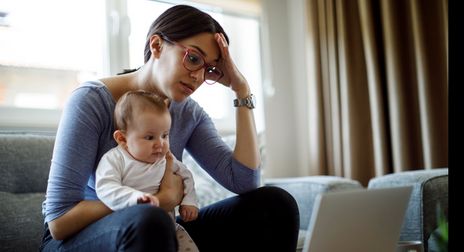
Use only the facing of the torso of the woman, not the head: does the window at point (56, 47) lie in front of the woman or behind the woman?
behind

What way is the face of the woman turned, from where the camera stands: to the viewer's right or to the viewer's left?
to the viewer's right

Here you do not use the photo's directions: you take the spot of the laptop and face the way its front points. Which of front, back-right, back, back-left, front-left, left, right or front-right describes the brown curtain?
front-right

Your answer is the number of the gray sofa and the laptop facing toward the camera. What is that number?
1

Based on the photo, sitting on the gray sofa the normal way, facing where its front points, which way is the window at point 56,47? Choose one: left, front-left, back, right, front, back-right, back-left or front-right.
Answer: back

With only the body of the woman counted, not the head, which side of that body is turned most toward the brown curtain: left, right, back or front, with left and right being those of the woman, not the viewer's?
left

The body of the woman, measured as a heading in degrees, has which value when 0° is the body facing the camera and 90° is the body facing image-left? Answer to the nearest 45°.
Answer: approximately 315°

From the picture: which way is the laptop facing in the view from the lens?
facing away from the viewer and to the left of the viewer

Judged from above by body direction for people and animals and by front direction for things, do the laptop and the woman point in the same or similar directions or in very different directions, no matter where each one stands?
very different directions
